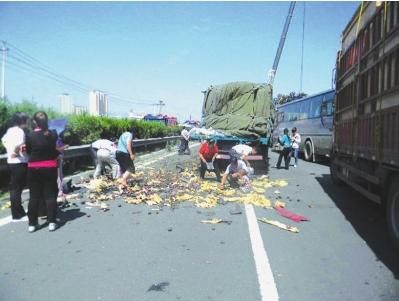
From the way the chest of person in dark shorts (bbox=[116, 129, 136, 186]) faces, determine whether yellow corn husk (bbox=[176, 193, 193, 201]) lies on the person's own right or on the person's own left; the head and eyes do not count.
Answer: on the person's own right

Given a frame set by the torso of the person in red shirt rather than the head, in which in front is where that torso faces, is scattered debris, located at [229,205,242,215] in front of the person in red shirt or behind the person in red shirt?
in front

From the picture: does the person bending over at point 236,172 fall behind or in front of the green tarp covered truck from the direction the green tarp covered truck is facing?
behind

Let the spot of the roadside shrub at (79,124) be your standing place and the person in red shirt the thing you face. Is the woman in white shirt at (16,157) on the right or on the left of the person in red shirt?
right

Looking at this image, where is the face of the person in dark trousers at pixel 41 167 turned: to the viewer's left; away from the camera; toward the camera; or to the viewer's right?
away from the camera

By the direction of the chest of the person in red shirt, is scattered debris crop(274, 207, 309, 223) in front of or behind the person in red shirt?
in front

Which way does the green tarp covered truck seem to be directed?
away from the camera

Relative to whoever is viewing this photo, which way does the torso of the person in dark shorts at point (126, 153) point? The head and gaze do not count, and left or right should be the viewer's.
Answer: facing to the right of the viewer

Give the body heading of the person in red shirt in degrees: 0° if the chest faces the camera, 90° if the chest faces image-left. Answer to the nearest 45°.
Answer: approximately 0°

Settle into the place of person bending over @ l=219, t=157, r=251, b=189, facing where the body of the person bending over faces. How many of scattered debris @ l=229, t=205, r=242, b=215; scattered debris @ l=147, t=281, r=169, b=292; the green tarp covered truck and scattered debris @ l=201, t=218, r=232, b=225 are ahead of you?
3

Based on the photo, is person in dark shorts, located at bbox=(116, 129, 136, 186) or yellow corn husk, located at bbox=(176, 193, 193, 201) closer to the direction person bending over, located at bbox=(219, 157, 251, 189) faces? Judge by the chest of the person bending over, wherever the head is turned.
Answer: the yellow corn husk

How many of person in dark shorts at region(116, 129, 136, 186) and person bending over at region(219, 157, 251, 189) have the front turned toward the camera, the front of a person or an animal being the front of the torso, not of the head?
1
